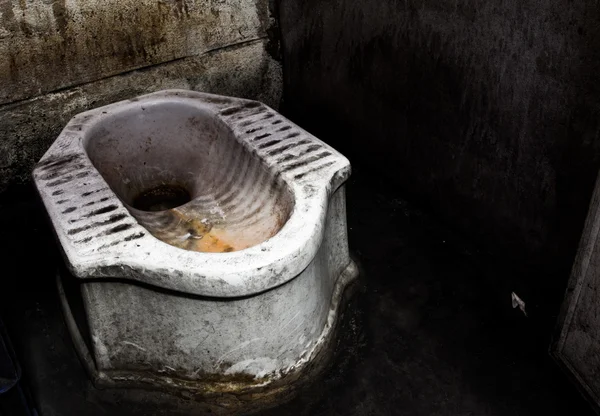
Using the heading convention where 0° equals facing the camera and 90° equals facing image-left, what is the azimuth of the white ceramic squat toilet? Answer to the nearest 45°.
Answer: approximately 315°
